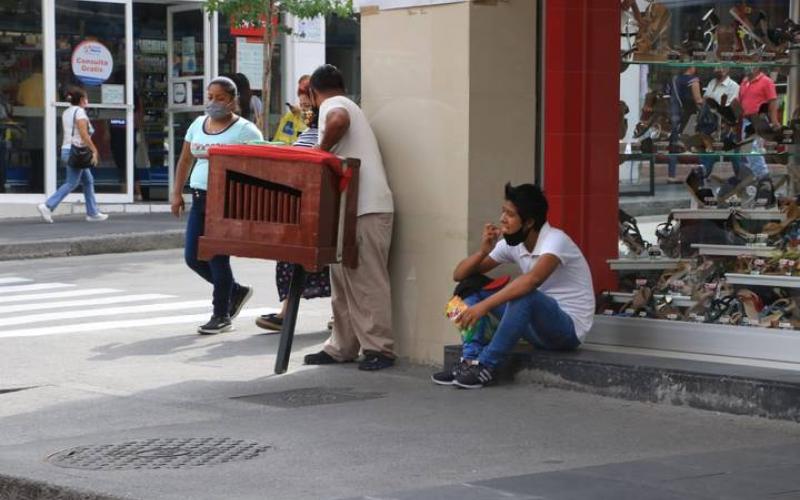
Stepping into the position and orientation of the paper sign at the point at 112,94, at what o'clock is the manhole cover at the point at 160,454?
The manhole cover is roughly at 12 o'clock from the paper sign.

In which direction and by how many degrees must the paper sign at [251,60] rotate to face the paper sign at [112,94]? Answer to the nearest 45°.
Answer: approximately 45° to its right

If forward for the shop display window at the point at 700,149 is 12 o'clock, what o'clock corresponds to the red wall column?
The red wall column is roughly at 3 o'clock from the shop display window.

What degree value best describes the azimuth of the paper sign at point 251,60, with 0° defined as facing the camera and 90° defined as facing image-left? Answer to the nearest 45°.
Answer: approximately 0°

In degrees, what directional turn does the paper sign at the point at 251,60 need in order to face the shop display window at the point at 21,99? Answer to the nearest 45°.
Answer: approximately 45° to its right
